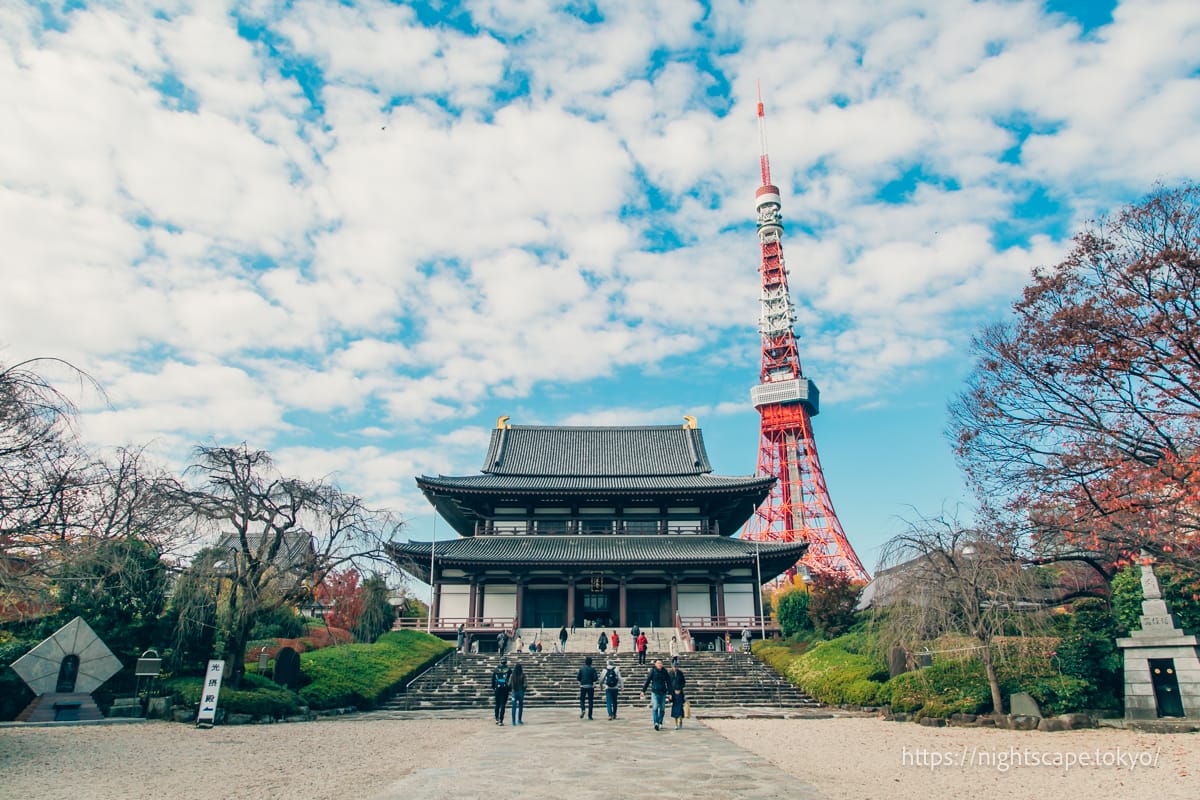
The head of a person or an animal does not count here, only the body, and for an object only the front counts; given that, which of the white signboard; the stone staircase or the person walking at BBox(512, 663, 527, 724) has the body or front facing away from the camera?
the person walking

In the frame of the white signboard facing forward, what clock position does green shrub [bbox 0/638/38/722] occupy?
The green shrub is roughly at 4 o'clock from the white signboard.

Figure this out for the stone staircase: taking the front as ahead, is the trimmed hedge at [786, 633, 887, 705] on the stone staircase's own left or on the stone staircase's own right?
on the stone staircase's own left

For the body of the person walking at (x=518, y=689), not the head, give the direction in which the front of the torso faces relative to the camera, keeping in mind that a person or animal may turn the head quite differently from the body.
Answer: away from the camera

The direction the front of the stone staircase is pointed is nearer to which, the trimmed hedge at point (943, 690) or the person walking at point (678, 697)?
the person walking

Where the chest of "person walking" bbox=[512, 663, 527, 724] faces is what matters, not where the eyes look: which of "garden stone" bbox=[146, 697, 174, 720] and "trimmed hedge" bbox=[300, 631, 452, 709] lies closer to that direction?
the trimmed hedge

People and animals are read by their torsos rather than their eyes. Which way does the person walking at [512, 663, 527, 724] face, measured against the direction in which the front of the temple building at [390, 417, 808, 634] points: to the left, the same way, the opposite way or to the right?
the opposite way

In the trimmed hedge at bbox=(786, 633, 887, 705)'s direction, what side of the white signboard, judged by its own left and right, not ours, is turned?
left

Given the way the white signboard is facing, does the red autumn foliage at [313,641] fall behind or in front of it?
behind
